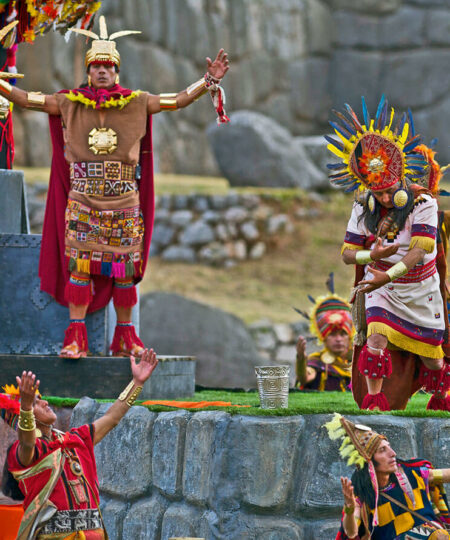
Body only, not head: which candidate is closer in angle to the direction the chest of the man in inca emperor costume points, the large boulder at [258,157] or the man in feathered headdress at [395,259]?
the man in feathered headdress

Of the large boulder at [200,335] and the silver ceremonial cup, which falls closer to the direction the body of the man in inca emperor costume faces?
the silver ceremonial cup

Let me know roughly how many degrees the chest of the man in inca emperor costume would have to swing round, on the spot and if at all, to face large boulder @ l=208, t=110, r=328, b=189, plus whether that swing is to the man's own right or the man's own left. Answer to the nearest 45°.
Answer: approximately 180°

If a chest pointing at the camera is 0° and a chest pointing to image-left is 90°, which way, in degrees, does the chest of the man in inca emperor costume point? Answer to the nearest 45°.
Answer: approximately 0°

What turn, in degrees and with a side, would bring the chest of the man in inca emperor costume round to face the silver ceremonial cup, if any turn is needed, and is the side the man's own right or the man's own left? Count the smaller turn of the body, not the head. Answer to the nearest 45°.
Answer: approximately 45° to the man's own left

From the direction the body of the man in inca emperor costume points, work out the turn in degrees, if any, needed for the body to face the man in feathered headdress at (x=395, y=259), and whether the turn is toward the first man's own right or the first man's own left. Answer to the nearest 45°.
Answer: approximately 45° to the first man's own left
